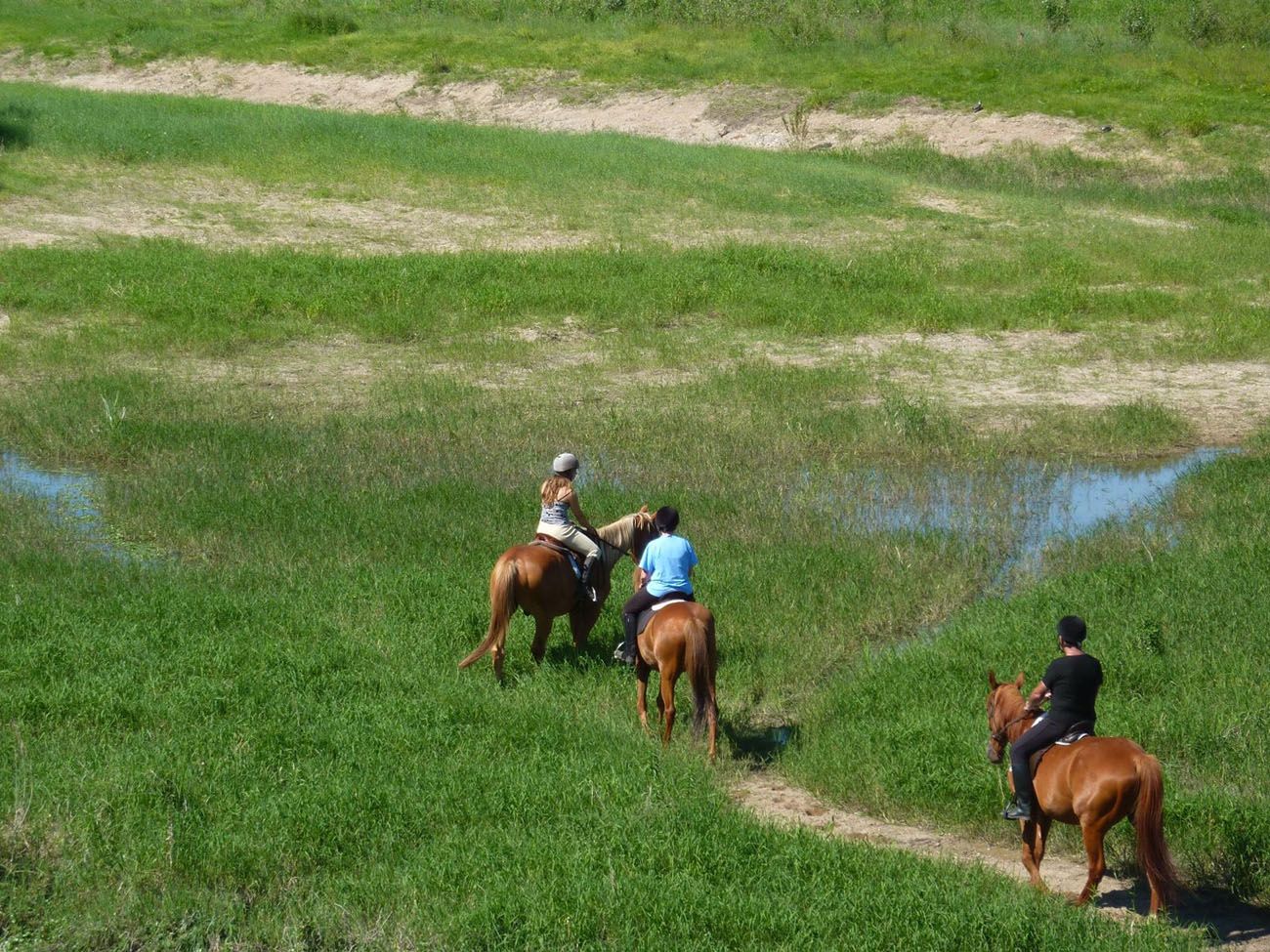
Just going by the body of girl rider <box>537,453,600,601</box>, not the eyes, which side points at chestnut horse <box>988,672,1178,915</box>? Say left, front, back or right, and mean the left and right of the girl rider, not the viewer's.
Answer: right

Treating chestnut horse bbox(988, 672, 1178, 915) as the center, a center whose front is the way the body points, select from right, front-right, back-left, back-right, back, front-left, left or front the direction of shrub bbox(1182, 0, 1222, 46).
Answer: front-right

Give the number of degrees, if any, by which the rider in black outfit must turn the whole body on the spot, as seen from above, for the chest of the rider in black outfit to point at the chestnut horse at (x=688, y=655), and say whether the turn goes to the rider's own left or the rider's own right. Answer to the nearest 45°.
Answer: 0° — they already face it

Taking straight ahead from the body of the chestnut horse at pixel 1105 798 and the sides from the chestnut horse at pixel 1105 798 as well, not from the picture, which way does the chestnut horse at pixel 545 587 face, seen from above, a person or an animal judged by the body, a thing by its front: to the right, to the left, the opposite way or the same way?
to the right

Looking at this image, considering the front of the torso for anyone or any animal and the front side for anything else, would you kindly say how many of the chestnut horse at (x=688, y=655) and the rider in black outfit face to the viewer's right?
0

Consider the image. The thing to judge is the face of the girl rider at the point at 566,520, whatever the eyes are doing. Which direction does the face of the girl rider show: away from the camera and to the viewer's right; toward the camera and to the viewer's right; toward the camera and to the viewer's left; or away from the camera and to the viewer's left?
away from the camera and to the viewer's right

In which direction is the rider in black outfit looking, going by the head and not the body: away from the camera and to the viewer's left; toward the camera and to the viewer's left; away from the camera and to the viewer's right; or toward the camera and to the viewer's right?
away from the camera and to the viewer's left

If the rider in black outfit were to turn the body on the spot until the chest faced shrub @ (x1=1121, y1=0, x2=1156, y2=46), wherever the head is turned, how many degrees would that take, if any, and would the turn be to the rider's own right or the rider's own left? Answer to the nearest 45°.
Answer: approximately 45° to the rider's own right

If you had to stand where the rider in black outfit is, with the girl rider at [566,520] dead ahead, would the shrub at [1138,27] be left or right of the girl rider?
right

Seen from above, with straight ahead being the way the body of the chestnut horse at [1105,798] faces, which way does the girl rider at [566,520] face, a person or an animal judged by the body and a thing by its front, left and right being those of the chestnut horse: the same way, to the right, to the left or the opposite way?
to the right

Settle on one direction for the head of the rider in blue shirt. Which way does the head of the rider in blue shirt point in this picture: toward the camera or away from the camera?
away from the camera

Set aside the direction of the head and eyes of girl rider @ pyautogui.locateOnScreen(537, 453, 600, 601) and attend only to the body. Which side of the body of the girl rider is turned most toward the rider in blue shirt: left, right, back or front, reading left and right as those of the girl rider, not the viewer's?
right

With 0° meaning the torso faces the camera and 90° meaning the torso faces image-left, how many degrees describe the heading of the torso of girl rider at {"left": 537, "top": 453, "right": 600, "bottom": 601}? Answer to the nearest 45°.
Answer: approximately 225°
